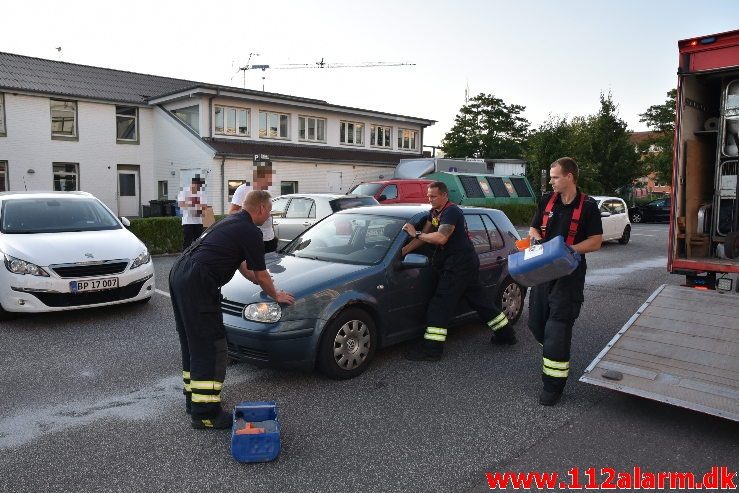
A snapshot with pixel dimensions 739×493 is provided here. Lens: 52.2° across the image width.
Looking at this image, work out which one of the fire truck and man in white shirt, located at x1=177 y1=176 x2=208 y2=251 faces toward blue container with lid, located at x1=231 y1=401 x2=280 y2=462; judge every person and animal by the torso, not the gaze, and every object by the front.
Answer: the man in white shirt

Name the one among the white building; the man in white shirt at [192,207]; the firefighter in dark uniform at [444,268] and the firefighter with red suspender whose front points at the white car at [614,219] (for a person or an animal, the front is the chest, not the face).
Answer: the white building

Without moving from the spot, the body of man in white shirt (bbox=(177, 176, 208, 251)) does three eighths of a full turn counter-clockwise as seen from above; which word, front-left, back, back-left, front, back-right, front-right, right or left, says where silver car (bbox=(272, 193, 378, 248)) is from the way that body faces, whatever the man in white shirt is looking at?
front

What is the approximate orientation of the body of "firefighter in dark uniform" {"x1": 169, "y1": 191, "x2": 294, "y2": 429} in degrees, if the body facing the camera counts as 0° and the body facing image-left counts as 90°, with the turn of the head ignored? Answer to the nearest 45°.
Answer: approximately 270°

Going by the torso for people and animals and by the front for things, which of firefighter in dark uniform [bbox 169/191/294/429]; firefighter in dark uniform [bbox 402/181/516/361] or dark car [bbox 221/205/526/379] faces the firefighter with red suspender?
firefighter in dark uniform [bbox 169/191/294/429]

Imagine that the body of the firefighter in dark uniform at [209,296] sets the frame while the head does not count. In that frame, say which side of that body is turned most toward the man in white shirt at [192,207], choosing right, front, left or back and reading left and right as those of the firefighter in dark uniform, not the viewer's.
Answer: left

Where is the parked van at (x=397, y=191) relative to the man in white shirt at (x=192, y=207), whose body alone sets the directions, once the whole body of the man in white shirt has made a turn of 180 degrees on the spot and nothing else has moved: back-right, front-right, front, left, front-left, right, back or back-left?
front-right

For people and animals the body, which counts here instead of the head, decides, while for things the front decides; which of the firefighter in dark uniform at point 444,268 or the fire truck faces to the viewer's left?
the firefighter in dark uniform

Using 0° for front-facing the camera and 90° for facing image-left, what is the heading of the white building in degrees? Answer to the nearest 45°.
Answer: approximately 315°

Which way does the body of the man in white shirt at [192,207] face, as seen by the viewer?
toward the camera

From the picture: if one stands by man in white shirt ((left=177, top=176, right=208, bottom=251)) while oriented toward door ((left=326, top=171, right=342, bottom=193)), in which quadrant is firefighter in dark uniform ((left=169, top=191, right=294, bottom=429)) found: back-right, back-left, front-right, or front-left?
back-right

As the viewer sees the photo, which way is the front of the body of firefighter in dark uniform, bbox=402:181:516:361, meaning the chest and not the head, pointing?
to the viewer's left

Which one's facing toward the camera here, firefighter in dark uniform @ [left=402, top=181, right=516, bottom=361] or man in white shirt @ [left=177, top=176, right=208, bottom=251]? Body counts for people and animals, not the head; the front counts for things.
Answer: the man in white shirt

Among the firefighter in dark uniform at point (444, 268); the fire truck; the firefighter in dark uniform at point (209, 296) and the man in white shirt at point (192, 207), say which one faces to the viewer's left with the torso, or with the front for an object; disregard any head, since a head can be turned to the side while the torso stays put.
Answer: the firefighter in dark uniform at point (444, 268)

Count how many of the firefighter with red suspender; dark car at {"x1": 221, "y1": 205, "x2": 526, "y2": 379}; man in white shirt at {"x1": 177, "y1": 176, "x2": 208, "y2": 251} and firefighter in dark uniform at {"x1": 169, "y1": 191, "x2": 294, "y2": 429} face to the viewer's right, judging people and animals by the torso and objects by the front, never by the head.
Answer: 1

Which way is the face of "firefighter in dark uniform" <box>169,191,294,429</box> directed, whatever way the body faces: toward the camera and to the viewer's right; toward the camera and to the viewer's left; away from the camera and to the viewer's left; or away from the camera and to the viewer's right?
away from the camera and to the viewer's right

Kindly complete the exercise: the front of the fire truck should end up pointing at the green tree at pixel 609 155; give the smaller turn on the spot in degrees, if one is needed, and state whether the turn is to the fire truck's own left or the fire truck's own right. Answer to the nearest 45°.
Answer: approximately 45° to the fire truck's own left

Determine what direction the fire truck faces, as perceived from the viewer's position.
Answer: facing away from the viewer and to the right of the viewer
